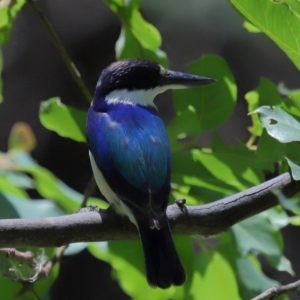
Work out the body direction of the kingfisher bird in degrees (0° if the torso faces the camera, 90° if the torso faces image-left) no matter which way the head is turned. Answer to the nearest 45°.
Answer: approximately 135°
